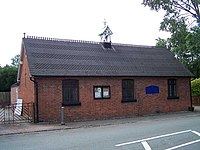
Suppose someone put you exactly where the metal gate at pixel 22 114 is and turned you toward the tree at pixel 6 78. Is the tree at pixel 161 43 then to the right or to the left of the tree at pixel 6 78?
right

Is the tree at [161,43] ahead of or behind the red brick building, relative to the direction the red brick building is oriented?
behind

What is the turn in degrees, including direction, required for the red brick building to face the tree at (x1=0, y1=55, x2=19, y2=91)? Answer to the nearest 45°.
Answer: approximately 135° to its right

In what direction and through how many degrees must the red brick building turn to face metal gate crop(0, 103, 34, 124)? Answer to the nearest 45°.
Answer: approximately 45° to its right

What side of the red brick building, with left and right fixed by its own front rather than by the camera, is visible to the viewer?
front
